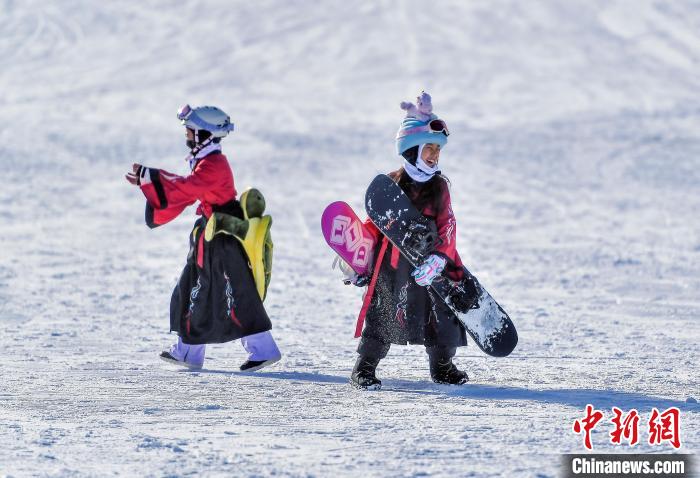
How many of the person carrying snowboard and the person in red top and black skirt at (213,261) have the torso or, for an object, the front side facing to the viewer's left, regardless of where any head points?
1

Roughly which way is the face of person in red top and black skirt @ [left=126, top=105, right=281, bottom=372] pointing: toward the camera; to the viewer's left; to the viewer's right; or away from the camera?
to the viewer's left

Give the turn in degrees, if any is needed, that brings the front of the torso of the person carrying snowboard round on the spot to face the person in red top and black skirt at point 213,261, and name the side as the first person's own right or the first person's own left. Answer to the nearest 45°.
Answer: approximately 135° to the first person's own right

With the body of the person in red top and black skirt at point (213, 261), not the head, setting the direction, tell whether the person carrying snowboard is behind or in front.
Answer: behind

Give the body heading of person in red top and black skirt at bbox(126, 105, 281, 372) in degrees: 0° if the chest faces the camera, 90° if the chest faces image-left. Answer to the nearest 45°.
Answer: approximately 90°

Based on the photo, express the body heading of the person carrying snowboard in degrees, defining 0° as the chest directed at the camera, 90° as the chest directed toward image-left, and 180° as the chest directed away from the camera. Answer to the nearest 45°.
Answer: approximately 315°

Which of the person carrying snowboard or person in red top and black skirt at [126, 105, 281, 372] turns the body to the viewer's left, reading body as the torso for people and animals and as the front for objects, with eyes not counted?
the person in red top and black skirt
